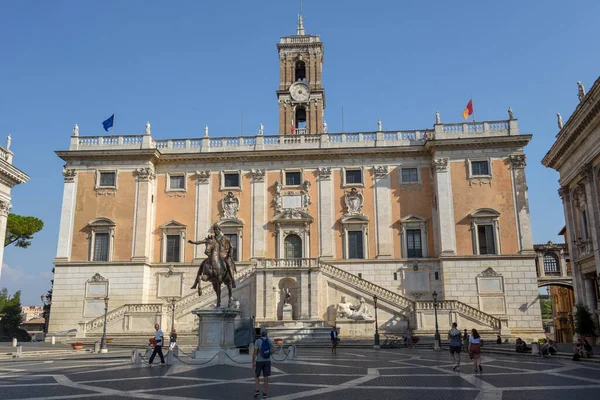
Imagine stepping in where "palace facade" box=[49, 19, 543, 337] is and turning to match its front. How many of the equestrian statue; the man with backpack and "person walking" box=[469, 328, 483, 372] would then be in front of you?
3

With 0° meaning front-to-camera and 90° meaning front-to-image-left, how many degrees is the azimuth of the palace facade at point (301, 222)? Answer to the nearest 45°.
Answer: approximately 0°

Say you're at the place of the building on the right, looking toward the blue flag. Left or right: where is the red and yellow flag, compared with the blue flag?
right

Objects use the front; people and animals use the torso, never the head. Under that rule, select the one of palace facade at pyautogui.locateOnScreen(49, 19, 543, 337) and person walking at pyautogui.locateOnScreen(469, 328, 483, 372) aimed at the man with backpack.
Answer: the palace facade

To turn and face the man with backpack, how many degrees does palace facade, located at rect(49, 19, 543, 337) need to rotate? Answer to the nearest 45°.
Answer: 0° — it already faces them
